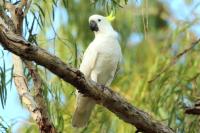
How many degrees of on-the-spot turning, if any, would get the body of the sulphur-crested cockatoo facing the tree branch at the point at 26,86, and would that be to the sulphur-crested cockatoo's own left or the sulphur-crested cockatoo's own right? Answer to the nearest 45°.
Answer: approximately 90° to the sulphur-crested cockatoo's own right
